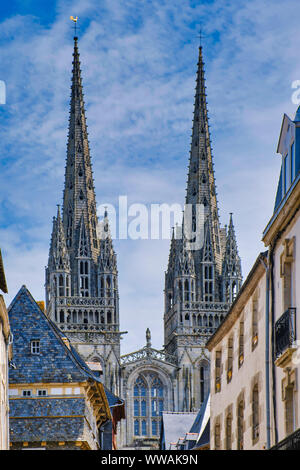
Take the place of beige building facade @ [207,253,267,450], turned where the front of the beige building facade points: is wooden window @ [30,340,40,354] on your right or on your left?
on your right

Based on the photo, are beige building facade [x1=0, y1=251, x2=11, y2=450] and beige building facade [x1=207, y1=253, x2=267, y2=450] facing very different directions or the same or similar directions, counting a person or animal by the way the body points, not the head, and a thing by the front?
very different directions

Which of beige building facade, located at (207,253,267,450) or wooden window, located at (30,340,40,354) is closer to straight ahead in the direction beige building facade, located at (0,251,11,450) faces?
the beige building facade

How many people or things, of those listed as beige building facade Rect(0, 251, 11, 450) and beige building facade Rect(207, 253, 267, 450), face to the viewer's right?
1

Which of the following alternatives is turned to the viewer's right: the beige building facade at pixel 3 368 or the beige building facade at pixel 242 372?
the beige building facade at pixel 3 368

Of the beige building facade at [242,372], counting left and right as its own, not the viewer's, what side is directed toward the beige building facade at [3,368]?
front

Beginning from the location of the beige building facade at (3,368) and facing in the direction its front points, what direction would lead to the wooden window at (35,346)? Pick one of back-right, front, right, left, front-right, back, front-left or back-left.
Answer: left

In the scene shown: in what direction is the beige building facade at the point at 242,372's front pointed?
to the viewer's left

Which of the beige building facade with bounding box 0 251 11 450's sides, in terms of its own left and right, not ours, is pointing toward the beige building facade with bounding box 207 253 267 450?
front

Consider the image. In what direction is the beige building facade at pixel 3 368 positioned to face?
to the viewer's right
